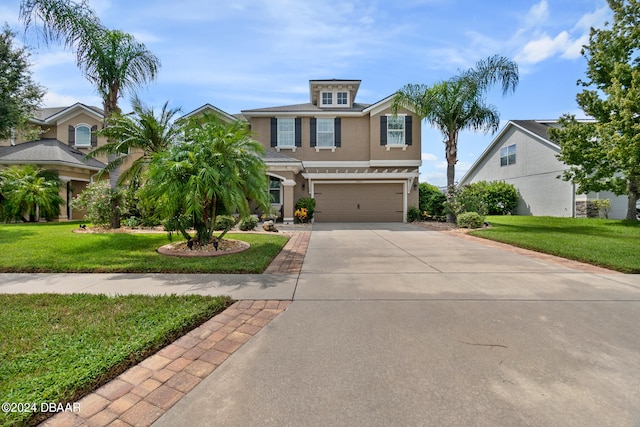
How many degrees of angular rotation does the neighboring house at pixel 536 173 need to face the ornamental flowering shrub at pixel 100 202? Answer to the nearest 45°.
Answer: approximately 90° to its right

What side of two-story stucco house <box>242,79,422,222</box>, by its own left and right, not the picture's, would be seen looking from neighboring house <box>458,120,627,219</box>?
left

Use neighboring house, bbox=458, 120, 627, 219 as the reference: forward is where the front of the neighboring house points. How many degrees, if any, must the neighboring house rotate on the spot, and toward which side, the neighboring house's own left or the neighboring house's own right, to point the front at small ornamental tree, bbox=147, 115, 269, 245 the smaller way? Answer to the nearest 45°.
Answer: approximately 45° to the neighboring house's own right

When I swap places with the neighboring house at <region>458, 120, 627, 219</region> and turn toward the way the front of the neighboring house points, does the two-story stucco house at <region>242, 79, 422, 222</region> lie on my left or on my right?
on my right

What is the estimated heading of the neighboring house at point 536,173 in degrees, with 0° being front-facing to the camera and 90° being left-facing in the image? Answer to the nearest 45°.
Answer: approximately 315°

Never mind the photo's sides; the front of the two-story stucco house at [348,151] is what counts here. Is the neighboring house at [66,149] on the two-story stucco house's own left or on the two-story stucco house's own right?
on the two-story stucco house's own right

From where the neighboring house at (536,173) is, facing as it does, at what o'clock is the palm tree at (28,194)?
The palm tree is roughly at 3 o'clock from the neighboring house.

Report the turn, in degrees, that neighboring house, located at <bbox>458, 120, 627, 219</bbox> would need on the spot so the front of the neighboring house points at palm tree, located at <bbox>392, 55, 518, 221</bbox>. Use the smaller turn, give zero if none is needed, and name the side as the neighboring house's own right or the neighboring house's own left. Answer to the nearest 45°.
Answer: approximately 45° to the neighboring house's own right

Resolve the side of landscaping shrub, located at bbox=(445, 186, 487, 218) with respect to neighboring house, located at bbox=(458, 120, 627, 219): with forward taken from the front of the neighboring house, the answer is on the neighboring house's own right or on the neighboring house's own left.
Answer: on the neighboring house's own right

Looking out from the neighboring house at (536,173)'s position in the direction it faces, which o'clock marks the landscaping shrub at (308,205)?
The landscaping shrub is roughly at 3 o'clock from the neighboring house.
